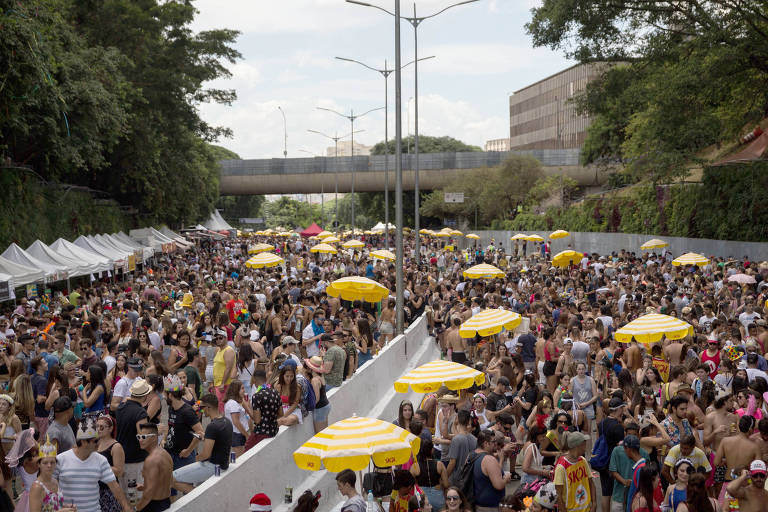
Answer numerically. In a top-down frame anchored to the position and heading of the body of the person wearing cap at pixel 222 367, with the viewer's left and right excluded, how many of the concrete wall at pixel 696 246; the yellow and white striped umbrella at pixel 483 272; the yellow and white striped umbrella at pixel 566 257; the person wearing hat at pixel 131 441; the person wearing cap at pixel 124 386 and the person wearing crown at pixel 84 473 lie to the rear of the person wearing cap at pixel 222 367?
3

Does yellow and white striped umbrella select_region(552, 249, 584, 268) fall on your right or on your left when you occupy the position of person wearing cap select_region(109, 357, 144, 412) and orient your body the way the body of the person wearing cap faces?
on your left

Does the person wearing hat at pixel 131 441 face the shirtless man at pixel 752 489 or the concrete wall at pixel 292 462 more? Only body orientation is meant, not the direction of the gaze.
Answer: the concrete wall

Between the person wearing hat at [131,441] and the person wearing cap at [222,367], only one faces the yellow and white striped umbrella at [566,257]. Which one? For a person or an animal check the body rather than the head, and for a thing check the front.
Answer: the person wearing hat at [131,441]

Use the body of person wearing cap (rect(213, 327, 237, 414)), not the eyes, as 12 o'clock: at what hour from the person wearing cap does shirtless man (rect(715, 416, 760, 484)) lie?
The shirtless man is roughly at 9 o'clock from the person wearing cap.

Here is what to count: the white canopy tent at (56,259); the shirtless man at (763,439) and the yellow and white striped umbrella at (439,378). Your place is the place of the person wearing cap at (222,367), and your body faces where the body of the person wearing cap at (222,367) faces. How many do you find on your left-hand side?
2

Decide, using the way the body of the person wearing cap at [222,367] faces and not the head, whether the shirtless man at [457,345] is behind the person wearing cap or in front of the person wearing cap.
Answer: behind

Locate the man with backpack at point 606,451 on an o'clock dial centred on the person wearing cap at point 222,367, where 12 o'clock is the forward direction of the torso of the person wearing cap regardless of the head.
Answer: The man with backpack is roughly at 9 o'clock from the person wearing cap.
